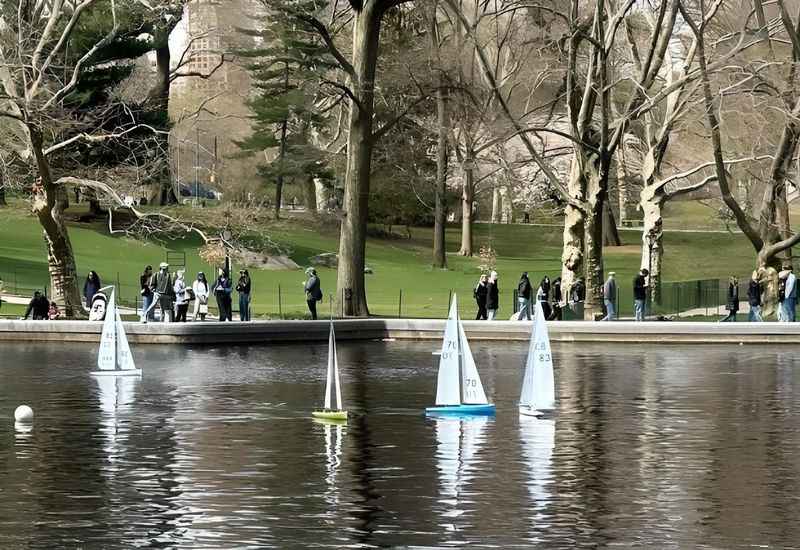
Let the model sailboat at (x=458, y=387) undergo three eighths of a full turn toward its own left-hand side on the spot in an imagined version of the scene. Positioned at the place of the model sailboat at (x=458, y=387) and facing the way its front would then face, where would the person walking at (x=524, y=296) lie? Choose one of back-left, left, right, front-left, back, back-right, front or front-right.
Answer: front-right

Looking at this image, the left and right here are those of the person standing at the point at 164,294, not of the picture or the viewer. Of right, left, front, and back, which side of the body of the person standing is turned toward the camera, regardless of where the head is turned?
front

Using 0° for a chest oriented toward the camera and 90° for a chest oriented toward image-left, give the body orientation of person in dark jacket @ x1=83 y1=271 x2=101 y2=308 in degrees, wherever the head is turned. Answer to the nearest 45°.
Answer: approximately 0°

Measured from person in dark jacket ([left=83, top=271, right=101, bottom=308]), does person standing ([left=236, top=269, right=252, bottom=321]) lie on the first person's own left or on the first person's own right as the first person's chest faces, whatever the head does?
on the first person's own left

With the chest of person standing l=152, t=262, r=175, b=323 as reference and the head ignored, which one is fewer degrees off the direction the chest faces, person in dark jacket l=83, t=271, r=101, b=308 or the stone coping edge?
the stone coping edge

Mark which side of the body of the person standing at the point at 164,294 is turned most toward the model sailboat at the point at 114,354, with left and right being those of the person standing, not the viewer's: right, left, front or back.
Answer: front

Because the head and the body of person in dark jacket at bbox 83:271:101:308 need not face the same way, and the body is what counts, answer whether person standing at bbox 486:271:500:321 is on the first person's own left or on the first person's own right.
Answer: on the first person's own left

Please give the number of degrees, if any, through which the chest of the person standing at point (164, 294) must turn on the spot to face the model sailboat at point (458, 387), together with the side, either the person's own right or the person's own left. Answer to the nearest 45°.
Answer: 0° — they already face it

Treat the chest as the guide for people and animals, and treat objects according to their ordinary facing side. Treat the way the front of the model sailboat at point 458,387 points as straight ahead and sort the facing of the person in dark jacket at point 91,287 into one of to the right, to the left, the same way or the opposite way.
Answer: to the right
